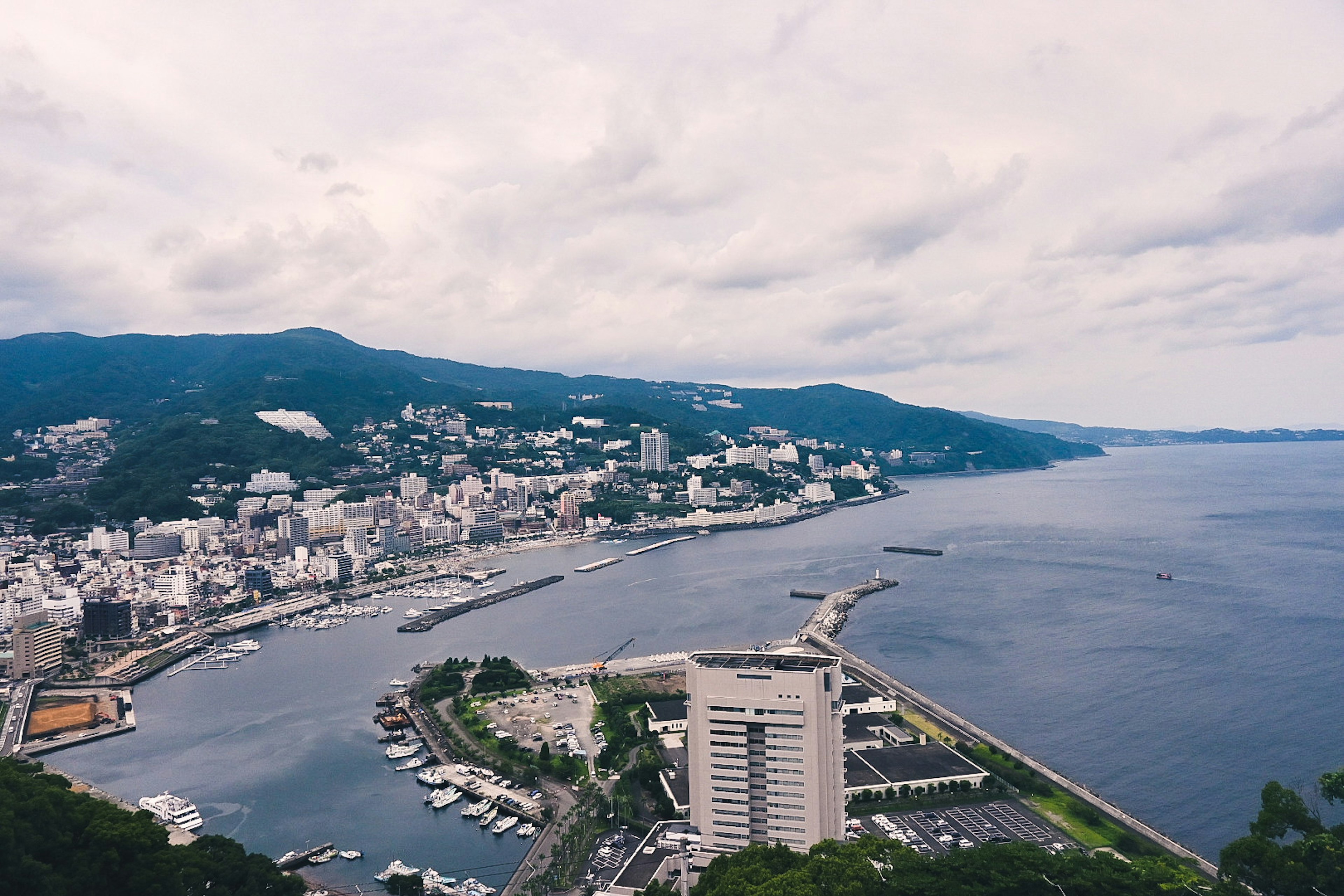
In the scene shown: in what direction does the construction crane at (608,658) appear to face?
to the viewer's right

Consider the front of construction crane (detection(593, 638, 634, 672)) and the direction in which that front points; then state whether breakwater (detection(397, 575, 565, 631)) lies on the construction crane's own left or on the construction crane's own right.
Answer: on the construction crane's own left

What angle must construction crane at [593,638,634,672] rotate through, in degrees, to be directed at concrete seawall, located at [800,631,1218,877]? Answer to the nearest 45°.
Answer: approximately 45° to its right

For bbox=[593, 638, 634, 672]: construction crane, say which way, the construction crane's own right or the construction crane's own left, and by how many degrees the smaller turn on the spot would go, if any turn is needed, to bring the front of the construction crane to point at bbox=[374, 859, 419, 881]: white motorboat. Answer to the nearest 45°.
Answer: approximately 90° to the construction crane's own right

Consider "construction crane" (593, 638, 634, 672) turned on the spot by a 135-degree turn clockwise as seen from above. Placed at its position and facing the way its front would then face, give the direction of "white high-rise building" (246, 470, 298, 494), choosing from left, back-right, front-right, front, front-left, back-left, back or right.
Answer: right

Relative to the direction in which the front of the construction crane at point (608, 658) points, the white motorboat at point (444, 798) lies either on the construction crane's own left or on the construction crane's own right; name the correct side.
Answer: on the construction crane's own right

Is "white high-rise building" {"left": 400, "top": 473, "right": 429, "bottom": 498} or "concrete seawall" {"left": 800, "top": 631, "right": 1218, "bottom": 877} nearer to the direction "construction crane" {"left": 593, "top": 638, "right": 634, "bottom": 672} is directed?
the concrete seawall

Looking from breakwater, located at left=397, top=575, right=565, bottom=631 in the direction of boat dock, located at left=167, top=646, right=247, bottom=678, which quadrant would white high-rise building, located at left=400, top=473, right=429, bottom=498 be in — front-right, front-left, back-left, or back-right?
back-right

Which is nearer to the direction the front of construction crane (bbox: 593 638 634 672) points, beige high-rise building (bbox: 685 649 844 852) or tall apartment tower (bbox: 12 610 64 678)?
the beige high-rise building

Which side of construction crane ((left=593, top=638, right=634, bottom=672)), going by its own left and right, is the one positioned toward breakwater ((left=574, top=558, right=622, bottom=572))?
left

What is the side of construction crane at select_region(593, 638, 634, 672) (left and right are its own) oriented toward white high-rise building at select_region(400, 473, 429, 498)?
left

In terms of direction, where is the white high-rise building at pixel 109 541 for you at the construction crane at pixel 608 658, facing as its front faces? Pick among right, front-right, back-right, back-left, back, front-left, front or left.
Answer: back-left

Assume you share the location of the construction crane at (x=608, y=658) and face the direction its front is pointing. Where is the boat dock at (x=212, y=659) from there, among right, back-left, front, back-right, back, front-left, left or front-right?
back

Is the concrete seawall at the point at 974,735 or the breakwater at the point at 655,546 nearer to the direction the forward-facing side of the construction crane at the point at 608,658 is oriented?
the concrete seawall

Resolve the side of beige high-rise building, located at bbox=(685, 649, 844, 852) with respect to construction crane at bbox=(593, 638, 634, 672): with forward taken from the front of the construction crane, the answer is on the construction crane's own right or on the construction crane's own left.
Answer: on the construction crane's own right
